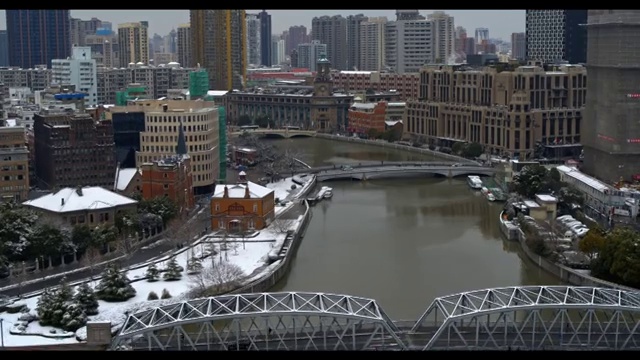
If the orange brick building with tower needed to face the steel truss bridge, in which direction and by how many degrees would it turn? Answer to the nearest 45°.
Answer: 0° — it already faces it

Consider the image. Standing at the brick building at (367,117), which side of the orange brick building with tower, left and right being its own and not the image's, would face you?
back

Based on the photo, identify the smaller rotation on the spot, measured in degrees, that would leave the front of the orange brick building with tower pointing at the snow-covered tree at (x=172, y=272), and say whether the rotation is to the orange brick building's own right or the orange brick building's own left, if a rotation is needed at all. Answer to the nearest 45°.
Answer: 0° — it already faces it

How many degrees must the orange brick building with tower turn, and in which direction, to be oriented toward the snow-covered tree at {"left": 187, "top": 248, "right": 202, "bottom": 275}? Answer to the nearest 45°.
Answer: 0° — it already faces it

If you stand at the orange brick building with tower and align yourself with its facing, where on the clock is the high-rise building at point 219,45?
The high-rise building is roughly at 6 o'clock from the orange brick building with tower.

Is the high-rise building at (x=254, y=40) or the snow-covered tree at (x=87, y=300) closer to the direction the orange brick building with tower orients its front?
the snow-covered tree

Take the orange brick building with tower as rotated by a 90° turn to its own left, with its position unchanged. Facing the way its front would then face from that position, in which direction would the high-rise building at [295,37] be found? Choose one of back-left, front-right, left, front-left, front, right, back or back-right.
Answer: left

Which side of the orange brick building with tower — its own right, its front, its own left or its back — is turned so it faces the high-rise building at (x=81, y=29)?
back

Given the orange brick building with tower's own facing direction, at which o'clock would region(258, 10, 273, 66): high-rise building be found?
The high-rise building is roughly at 6 o'clock from the orange brick building with tower.

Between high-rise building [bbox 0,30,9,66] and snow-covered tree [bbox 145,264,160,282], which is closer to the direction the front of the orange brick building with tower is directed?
the snow-covered tree

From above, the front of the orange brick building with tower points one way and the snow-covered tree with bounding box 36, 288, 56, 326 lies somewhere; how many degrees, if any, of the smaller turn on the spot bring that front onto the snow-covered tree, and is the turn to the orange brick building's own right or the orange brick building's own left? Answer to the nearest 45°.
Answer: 0° — it already faces it

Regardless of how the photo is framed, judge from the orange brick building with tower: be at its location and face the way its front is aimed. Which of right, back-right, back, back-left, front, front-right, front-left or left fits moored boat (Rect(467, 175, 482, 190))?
back-left

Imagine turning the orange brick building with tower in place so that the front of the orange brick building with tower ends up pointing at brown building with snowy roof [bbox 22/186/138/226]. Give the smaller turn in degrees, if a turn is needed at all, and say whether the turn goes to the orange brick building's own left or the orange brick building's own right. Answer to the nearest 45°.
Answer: approximately 90° to the orange brick building's own right

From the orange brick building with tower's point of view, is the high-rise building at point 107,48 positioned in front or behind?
behind

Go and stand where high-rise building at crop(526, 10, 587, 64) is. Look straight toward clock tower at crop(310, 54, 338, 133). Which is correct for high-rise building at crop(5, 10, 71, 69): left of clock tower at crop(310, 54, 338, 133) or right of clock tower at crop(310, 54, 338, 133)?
right
